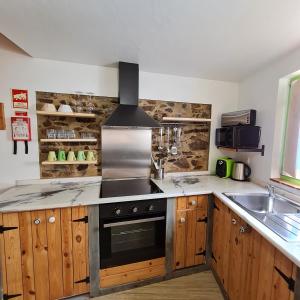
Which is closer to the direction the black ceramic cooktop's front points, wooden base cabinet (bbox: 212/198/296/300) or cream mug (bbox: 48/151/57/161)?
the wooden base cabinet

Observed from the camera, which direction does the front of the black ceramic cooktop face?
facing the viewer

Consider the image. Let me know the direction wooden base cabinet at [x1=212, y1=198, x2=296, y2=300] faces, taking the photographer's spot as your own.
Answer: facing the viewer and to the left of the viewer

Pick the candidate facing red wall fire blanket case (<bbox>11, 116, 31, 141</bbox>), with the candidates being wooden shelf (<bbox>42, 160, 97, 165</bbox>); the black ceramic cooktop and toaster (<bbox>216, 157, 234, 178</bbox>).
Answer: the toaster

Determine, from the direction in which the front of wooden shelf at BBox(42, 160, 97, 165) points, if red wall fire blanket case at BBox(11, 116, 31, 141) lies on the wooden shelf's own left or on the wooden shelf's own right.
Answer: on the wooden shelf's own right

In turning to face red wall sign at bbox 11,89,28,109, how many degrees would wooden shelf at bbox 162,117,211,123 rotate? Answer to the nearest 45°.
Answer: approximately 45° to its right

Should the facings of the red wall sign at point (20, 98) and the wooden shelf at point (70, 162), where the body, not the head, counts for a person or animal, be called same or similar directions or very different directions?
same or similar directions

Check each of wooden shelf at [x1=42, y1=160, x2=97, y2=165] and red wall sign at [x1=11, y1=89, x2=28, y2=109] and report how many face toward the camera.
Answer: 2

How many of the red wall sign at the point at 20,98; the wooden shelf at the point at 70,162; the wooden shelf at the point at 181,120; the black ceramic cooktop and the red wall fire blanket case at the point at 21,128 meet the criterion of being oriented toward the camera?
5

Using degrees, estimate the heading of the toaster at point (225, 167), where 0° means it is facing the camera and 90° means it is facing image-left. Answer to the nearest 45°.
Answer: approximately 45°

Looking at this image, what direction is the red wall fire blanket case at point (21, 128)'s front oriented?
toward the camera

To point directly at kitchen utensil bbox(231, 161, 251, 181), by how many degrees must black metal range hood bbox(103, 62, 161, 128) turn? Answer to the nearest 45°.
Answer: approximately 90° to its left

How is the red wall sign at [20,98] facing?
toward the camera
